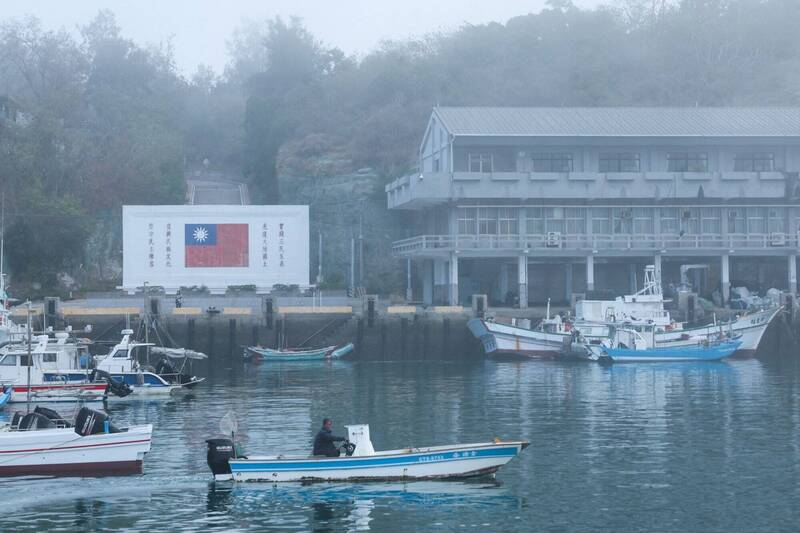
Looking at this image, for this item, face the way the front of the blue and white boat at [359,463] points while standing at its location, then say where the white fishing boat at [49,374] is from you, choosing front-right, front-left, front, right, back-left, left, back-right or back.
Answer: back-left

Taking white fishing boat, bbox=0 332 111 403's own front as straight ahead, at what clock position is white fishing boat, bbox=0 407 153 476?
white fishing boat, bbox=0 407 153 476 is roughly at 9 o'clock from white fishing boat, bbox=0 332 111 403.

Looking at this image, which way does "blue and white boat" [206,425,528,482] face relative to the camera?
to the viewer's right

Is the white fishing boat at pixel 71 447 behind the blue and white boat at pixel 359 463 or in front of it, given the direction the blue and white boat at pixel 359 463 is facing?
behind

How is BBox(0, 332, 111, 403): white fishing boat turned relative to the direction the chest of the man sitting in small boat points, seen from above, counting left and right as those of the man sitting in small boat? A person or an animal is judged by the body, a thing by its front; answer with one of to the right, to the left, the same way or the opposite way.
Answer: the opposite way

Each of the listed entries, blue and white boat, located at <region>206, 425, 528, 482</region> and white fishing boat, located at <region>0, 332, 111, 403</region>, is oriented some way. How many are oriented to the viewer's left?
1

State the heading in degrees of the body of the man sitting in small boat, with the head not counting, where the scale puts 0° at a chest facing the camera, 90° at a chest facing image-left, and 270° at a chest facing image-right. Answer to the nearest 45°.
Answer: approximately 270°

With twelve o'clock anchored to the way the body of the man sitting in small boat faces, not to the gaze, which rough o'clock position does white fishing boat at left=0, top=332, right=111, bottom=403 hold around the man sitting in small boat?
The white fishing boat is roughly at 8 o'clock from the man sitting in small boat.

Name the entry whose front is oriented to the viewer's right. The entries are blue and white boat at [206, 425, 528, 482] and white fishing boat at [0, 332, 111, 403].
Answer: the blue and white boat

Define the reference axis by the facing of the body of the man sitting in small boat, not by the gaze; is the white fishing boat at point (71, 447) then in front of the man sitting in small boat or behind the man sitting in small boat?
behind

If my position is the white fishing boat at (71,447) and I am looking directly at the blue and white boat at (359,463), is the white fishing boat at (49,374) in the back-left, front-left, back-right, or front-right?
back-left
